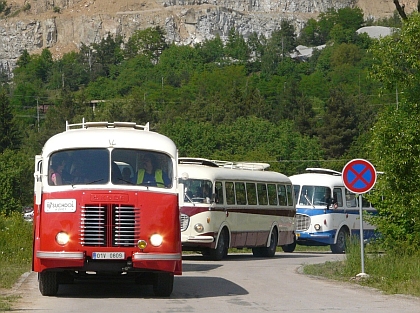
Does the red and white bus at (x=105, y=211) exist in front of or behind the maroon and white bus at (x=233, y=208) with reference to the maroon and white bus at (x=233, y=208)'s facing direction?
in front

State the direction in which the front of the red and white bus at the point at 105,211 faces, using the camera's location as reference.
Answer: facing the viewer

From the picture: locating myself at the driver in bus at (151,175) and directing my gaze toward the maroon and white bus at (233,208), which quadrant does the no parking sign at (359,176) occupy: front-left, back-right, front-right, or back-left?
front-right

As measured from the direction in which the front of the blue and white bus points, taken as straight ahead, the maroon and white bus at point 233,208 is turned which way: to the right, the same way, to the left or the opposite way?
the same way

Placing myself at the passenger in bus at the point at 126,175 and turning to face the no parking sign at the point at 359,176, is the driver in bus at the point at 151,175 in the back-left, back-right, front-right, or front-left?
front-right

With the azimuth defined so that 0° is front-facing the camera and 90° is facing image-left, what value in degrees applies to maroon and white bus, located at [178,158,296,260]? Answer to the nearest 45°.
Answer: approximately 45°

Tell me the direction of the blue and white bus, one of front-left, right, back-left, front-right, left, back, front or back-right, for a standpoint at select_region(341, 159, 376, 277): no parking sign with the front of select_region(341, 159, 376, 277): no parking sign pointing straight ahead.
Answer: back

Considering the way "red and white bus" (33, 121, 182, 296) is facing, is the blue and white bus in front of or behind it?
behind

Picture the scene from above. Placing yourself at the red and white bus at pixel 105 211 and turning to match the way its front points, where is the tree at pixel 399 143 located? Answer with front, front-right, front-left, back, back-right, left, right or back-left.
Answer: back-left

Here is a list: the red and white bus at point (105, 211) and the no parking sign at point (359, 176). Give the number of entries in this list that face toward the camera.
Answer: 2

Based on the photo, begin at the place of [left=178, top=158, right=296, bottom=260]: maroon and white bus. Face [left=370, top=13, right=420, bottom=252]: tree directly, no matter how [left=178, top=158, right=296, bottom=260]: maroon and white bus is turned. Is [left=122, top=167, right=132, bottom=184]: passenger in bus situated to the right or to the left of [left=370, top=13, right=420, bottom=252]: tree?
right

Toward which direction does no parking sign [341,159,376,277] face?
toward the camera

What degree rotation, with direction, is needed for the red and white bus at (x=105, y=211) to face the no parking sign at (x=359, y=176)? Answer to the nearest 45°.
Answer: approximately 135° to its left
